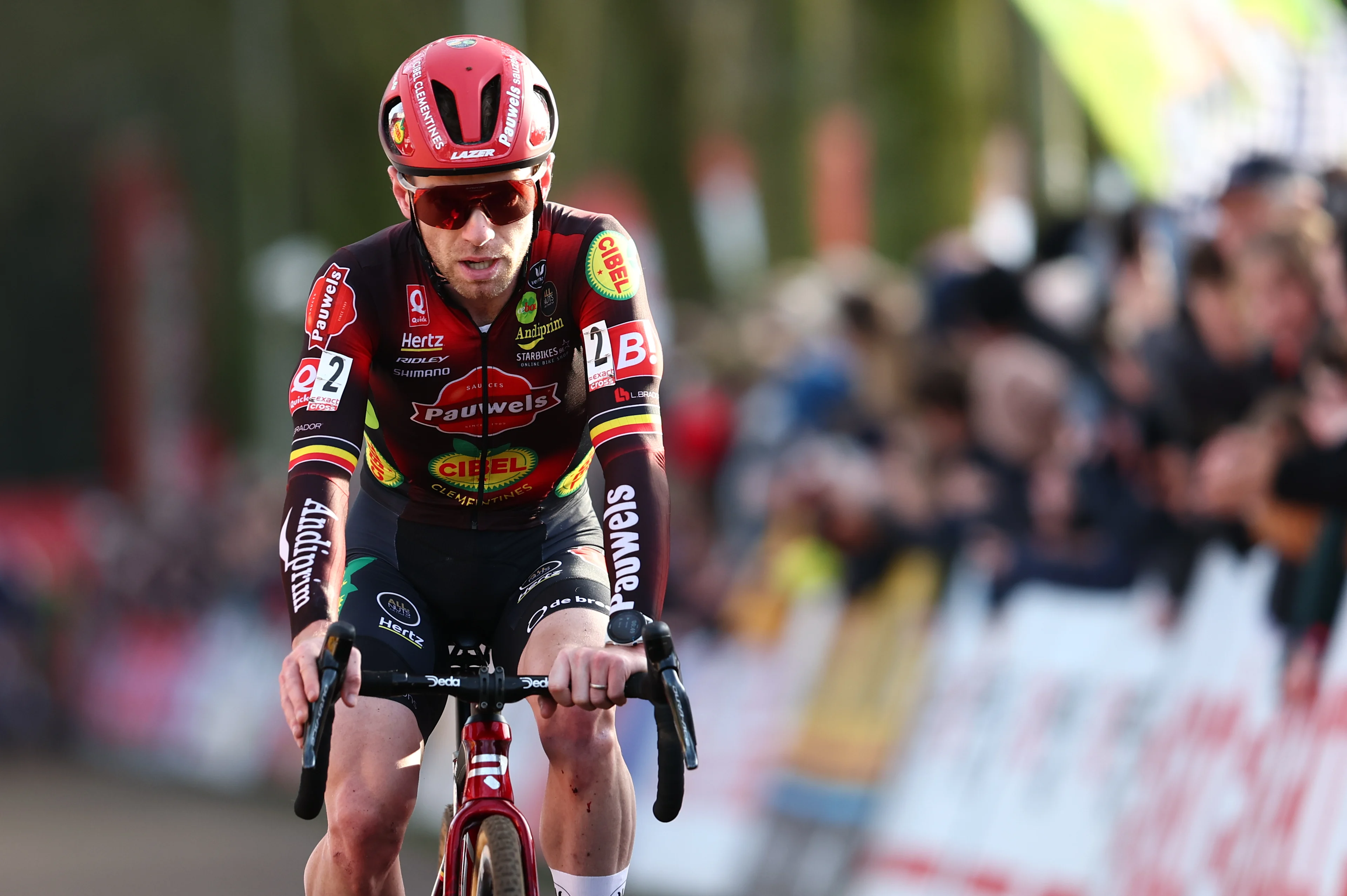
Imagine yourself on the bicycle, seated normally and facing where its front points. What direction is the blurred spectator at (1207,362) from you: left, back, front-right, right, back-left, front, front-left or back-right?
back-left

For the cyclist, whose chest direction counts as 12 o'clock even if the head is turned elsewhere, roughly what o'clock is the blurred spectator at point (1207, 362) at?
The blurred spectator is roughly at 6 o'clock from the cyclist.

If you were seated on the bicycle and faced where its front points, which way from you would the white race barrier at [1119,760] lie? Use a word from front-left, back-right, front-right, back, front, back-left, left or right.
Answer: back-left

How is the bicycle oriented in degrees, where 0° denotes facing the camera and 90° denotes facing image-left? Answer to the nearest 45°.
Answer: approximately 0°
